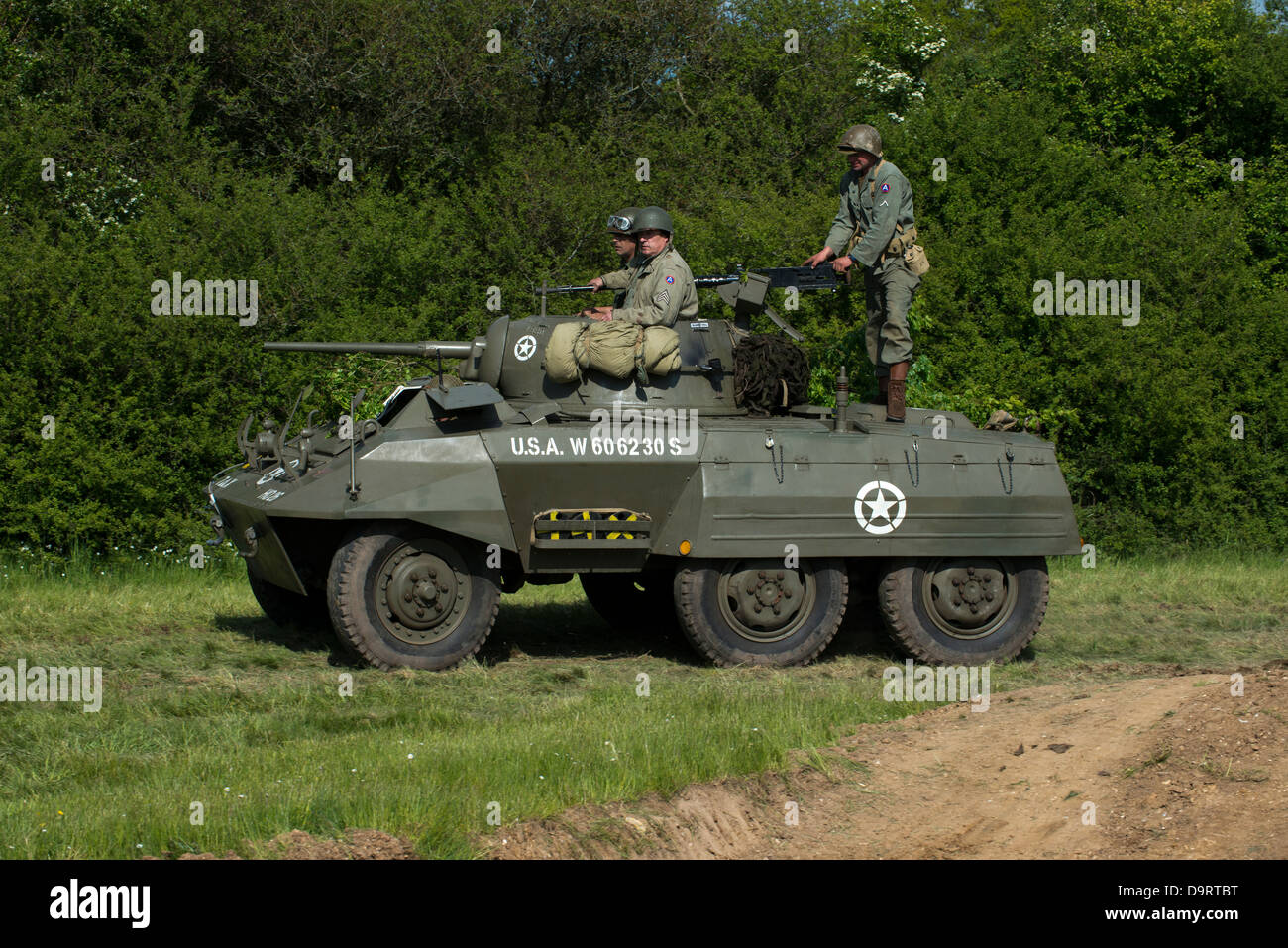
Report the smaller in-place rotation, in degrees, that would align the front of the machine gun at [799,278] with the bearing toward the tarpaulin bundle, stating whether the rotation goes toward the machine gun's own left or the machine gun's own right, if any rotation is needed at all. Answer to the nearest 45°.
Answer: approximately 45° to the machine gun's own left

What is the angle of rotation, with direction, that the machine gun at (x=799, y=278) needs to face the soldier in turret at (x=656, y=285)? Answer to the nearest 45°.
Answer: approximately 45° to its left

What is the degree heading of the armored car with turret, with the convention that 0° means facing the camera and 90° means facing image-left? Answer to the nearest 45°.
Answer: approximately 90°

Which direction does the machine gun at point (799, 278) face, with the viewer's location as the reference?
facing to the left of the viewer
